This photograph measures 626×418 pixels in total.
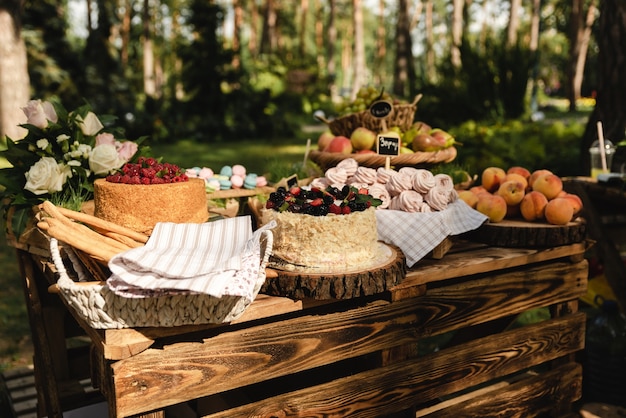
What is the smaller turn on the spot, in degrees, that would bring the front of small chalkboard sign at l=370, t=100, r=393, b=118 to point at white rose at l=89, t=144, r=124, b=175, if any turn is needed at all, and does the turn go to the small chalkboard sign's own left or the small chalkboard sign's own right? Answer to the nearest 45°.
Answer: approximately 45° to the small chalkboard sign's own right

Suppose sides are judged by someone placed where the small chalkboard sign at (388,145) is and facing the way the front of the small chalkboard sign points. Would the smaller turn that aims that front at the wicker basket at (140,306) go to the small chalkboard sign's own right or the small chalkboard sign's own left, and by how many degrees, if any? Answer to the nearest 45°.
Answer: approximately 45° to the small chalkboard sign's own right

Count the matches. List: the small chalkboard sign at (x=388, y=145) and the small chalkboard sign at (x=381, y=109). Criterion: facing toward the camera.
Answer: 2

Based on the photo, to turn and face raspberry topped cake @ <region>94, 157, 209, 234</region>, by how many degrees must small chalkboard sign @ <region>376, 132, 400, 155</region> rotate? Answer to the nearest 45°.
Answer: approximately 45° to its right

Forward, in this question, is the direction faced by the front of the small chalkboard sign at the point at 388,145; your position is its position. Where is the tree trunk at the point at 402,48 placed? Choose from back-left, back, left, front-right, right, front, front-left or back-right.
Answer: back
